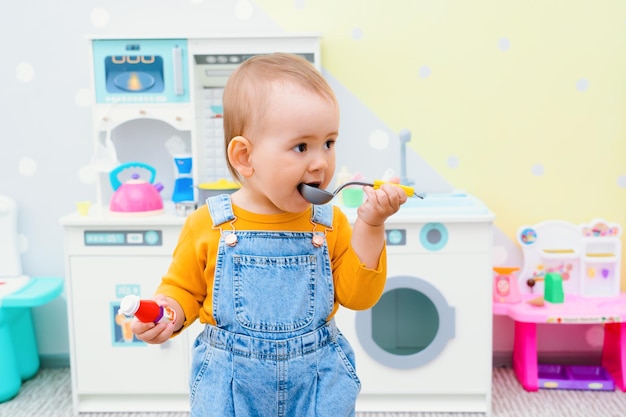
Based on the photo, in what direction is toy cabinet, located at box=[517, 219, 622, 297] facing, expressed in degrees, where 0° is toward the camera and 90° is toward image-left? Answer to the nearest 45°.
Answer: approximately 0°

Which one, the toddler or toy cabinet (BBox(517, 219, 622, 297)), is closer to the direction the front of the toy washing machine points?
the toddler

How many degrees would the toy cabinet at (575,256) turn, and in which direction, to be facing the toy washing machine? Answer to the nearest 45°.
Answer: approximately 45° to its right

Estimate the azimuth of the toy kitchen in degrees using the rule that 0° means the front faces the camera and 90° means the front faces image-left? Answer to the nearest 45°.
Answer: approximately 0°

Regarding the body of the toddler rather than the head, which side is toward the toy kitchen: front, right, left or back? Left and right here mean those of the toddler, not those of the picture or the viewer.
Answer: back

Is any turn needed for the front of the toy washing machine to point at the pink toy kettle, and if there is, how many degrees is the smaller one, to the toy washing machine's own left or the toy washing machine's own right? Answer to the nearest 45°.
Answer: approximately 90° to the toy washing machine's own right

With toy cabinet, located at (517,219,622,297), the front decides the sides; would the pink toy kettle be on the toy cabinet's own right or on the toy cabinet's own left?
on the toy cabinet's own right

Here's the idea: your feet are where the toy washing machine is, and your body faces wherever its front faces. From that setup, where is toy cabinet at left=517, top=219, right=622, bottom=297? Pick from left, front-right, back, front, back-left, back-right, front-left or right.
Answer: back-left

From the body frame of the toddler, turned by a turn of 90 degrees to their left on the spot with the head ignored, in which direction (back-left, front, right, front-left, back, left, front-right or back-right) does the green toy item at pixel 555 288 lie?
front-left
